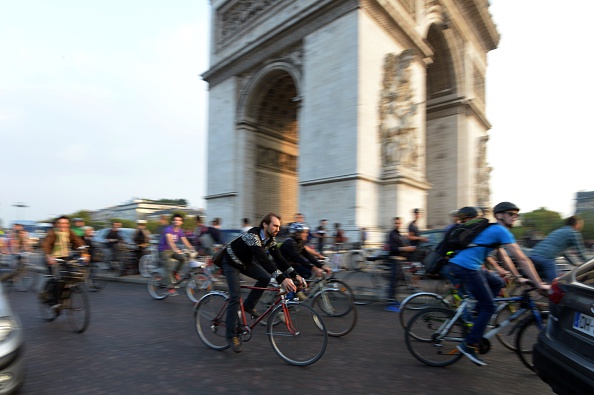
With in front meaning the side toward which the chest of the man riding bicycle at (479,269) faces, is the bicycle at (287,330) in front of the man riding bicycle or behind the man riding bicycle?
behind

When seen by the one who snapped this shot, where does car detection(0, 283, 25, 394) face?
facing the viewer and to the right of the viewer

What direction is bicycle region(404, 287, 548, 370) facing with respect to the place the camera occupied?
facing to the right of the viewer

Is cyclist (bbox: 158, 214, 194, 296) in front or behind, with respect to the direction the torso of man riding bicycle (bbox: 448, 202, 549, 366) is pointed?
behind

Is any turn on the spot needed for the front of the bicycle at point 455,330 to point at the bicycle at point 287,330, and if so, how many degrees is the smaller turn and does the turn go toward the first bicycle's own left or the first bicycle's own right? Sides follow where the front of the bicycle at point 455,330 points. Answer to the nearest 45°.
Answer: approximately 180°

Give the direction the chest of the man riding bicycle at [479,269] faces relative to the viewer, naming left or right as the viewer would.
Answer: facing to the right of the viewer

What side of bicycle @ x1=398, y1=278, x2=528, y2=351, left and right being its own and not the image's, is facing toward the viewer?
right

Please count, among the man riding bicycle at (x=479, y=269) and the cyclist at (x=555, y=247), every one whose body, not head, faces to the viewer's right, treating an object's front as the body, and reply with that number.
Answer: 2

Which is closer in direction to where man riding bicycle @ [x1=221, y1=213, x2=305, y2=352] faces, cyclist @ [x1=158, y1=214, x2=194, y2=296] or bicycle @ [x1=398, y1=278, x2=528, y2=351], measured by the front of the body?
the bicycle

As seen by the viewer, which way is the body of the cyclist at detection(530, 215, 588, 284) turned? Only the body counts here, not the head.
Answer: to the viewer's right
